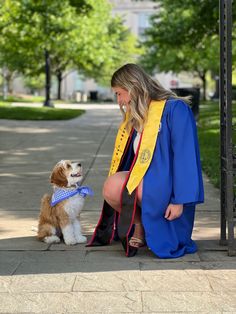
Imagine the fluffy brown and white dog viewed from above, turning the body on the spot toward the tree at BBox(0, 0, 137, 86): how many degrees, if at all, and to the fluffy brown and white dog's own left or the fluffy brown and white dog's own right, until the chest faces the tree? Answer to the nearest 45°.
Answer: approximately 135° to the fluffy brown and white dog's own left

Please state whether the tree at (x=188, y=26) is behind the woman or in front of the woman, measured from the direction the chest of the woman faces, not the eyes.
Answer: behind

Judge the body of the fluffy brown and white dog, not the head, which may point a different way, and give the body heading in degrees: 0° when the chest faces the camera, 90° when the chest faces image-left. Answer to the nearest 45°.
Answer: approximately 315°

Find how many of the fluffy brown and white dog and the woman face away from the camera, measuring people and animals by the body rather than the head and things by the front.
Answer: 0

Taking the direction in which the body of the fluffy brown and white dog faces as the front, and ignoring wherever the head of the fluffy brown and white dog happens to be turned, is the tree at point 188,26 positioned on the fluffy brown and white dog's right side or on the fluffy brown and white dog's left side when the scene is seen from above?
on the fluffy brown and white dog's left side

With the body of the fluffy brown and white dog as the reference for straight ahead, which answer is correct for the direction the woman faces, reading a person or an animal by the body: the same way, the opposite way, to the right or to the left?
to the right

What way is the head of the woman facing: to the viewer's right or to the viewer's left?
to the viewer's left
